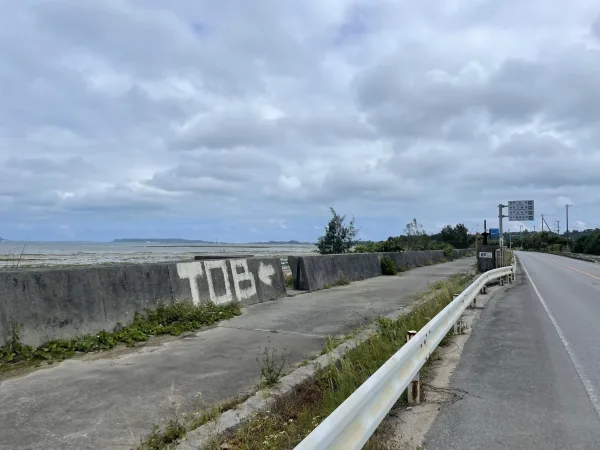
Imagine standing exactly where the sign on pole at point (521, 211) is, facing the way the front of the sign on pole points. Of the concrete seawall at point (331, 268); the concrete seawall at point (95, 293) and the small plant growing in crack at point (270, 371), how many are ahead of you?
3

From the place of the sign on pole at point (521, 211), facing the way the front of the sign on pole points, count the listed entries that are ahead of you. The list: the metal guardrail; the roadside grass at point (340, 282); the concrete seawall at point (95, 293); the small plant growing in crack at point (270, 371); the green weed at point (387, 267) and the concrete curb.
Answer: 6

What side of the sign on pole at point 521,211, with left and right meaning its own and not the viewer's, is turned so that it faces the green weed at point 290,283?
front

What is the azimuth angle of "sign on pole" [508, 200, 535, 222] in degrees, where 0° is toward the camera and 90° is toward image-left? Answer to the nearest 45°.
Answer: approximately 0°

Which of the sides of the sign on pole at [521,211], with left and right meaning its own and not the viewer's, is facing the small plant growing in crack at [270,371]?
front

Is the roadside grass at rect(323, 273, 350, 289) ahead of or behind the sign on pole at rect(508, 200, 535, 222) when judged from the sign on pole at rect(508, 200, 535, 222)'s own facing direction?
ahead

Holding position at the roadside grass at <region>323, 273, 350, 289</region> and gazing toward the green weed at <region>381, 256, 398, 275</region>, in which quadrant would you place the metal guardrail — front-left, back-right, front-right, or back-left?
back-right
